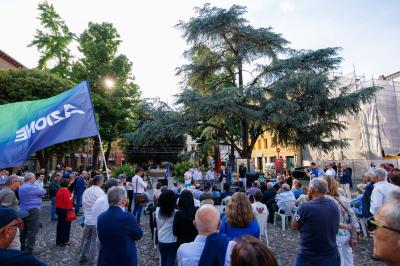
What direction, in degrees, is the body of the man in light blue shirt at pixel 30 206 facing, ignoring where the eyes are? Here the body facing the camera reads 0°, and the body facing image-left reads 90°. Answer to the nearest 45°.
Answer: approximately 225°

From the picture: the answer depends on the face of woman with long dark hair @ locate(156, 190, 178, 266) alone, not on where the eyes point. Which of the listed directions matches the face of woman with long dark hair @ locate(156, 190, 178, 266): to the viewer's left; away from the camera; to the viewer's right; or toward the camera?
away from the camera

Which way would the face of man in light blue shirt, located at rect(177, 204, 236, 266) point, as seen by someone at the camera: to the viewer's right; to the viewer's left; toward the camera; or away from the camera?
away from the camera

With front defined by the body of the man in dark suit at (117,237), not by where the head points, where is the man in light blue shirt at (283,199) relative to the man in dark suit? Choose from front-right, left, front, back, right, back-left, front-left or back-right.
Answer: front

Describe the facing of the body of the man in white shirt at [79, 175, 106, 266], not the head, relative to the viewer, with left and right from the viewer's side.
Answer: facing away from the viewer and to the right of the viewer

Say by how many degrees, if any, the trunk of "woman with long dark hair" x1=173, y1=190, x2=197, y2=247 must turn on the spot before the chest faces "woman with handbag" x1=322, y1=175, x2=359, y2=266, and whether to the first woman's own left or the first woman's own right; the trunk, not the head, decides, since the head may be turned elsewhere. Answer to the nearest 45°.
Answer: approximately 90° to the first woman's own right

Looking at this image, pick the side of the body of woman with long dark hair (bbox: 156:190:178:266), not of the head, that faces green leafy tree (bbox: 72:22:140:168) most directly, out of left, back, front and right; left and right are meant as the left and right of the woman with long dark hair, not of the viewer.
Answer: front

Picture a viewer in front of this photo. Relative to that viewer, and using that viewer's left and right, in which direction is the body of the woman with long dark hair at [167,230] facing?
facing away from the viewer

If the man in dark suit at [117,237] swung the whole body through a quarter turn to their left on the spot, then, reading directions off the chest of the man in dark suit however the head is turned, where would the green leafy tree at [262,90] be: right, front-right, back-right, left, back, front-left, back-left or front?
right

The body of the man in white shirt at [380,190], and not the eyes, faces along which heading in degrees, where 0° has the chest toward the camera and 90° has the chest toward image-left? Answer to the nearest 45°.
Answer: approximately 135°

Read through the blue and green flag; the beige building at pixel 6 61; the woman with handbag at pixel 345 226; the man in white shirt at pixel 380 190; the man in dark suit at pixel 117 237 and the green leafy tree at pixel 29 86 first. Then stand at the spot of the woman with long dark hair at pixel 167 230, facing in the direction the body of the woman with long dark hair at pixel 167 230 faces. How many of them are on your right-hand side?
2

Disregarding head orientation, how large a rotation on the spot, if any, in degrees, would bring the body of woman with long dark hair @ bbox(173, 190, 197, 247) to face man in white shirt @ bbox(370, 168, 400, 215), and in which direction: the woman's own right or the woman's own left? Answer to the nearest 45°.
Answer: approximately 90° to the woman's own right

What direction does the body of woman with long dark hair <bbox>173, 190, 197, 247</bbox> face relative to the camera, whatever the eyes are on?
away from the camera
